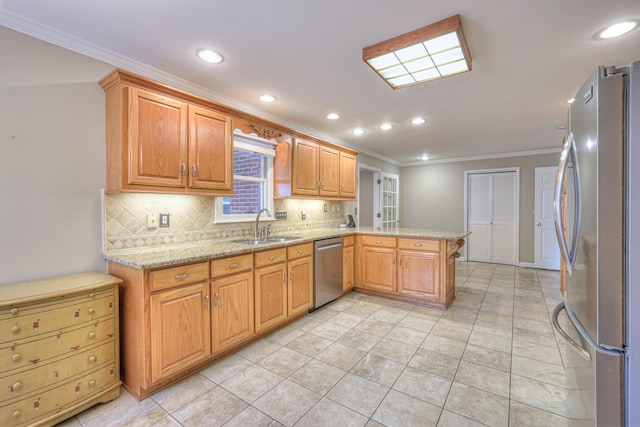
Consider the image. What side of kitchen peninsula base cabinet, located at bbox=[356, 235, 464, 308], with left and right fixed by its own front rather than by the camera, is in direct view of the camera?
front

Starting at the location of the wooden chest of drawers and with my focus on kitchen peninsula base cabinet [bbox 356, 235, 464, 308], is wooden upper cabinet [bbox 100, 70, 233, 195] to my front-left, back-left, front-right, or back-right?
front-left

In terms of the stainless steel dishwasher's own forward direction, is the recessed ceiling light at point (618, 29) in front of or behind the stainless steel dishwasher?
in front

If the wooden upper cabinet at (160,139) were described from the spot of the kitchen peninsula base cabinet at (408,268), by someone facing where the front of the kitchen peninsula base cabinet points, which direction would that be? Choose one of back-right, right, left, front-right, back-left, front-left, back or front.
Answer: front-right

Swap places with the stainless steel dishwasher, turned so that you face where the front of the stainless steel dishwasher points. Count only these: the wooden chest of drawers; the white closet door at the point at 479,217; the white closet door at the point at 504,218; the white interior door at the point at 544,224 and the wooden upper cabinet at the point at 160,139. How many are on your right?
2

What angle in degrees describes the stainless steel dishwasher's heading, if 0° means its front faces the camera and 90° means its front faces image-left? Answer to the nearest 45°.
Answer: approximately 315°

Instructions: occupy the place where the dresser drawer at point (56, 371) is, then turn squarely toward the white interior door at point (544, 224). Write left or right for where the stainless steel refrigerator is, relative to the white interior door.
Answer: right

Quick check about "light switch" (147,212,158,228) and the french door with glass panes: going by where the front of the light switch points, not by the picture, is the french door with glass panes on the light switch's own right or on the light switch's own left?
on the light switch's own left

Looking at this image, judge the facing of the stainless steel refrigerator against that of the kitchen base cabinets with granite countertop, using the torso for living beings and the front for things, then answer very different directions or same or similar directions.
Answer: very different directions

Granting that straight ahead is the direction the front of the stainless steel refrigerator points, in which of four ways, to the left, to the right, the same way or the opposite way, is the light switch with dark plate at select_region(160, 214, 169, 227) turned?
the opposite way

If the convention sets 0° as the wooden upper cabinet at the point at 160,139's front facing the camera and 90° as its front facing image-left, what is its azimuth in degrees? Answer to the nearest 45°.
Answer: approximately 315°

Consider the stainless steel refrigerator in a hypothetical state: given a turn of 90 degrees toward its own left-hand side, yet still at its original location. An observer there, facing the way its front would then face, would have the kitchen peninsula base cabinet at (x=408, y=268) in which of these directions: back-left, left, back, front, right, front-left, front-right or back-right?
back-right

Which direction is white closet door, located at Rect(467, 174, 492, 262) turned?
toward the camera

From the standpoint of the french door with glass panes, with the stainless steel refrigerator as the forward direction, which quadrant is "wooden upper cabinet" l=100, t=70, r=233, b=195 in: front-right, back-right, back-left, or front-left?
front-right

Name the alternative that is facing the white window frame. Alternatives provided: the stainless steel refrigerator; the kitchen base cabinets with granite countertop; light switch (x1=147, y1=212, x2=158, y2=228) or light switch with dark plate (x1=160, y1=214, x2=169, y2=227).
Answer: the stainless steel refrigerator
